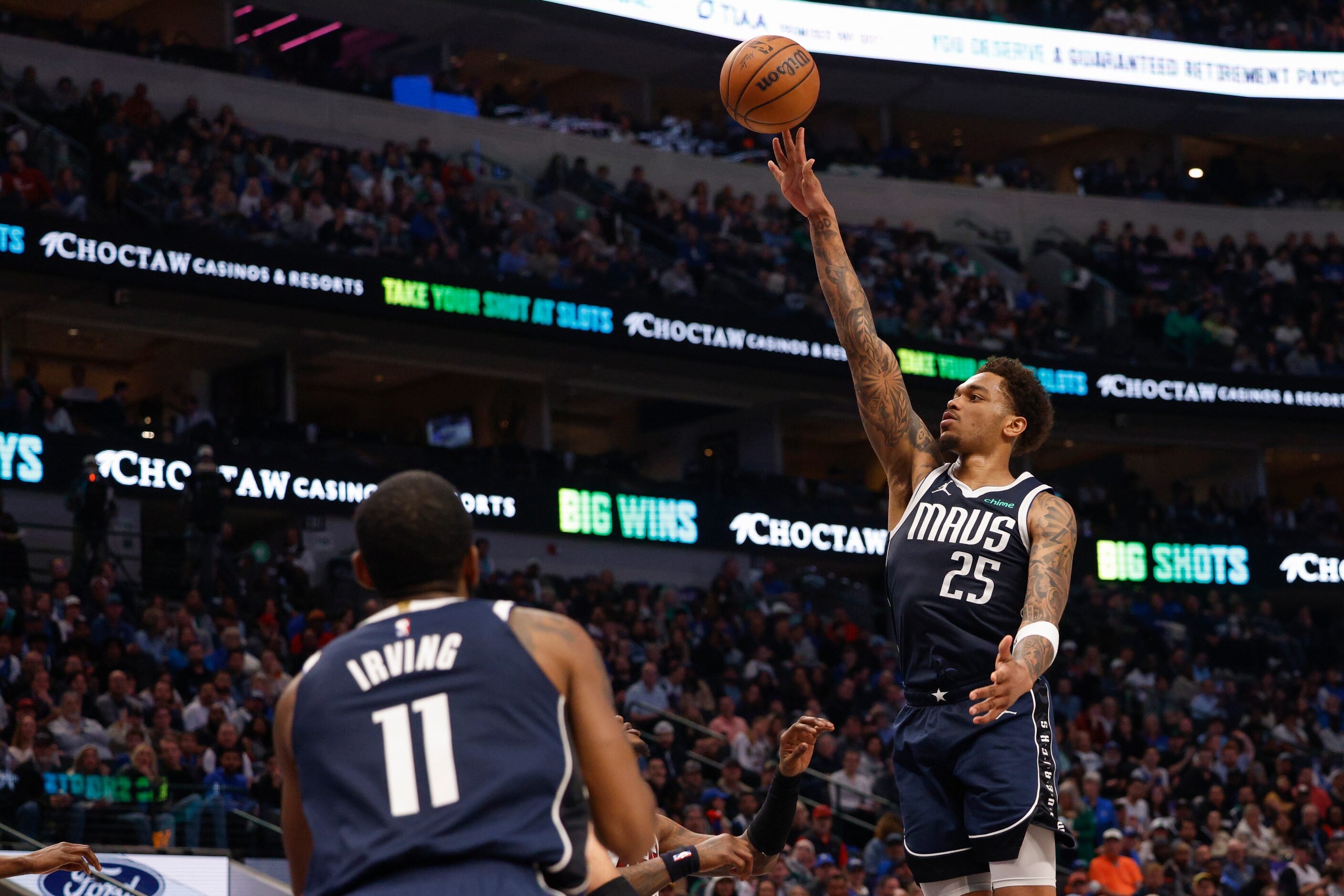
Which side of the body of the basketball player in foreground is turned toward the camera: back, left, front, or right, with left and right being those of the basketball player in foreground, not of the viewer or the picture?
back

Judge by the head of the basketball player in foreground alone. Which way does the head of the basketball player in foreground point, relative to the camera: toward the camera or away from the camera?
away from the camera

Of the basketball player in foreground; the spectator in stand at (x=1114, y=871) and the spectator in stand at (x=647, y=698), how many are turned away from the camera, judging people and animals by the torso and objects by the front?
1

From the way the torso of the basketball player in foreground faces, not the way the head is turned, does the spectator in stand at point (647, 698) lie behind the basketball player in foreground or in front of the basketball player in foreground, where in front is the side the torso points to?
in front

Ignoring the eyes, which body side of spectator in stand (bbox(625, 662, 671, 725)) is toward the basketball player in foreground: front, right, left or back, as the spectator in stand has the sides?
front

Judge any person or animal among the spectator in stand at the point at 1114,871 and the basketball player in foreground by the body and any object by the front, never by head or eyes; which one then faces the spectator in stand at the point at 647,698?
the basketball player in foreground

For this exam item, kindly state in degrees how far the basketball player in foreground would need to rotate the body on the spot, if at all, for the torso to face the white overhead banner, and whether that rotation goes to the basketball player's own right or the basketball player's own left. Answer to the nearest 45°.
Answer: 0° — they already face it

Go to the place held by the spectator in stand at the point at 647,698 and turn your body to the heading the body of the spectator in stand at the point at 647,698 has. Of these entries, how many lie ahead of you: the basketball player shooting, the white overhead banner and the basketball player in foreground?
2

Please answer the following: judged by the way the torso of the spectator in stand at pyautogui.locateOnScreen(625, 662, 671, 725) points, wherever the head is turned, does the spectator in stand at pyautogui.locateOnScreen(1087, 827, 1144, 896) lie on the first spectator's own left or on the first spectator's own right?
on the first spectator's own left

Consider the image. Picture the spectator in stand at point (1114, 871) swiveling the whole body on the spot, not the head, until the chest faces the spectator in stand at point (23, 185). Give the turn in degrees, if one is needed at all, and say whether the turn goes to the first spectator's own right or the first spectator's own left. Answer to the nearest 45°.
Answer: approximately 90° to the first spectator's own right

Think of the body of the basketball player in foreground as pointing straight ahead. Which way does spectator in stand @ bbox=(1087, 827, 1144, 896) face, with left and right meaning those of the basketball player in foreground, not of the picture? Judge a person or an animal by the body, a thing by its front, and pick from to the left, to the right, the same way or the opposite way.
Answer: the opposite way

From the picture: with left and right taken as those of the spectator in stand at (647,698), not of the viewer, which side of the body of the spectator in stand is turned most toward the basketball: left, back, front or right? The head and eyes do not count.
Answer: front
